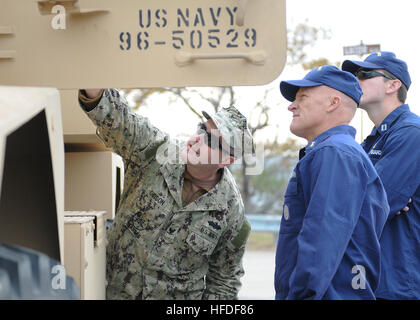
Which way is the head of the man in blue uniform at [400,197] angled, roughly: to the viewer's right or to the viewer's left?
to the viewer's left

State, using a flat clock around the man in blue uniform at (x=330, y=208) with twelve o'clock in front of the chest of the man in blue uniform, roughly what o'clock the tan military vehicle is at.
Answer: The tan military vehicle is roughly at 11 o'clock from the man in blue uniform.

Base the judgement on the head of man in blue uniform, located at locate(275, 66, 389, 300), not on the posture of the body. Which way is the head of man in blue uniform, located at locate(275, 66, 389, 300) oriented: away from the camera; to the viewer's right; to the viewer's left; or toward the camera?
to the viewer's left

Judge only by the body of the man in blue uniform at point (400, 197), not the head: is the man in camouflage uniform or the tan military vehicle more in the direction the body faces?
the man in camouflage uniform

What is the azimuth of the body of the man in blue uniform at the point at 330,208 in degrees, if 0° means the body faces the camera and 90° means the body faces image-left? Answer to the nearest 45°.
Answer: approximately 90°

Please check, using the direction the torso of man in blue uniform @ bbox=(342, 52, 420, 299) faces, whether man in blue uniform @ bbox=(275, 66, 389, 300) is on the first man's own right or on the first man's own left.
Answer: on the first man's own left

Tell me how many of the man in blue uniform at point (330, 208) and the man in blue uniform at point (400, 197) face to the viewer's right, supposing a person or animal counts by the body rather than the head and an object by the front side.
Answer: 0

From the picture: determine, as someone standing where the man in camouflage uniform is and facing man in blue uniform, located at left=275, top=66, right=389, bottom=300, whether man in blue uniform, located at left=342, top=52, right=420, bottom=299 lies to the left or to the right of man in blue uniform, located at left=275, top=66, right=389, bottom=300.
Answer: left

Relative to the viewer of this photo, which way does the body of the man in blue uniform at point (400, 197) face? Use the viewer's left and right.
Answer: facing to the left of the viewer
